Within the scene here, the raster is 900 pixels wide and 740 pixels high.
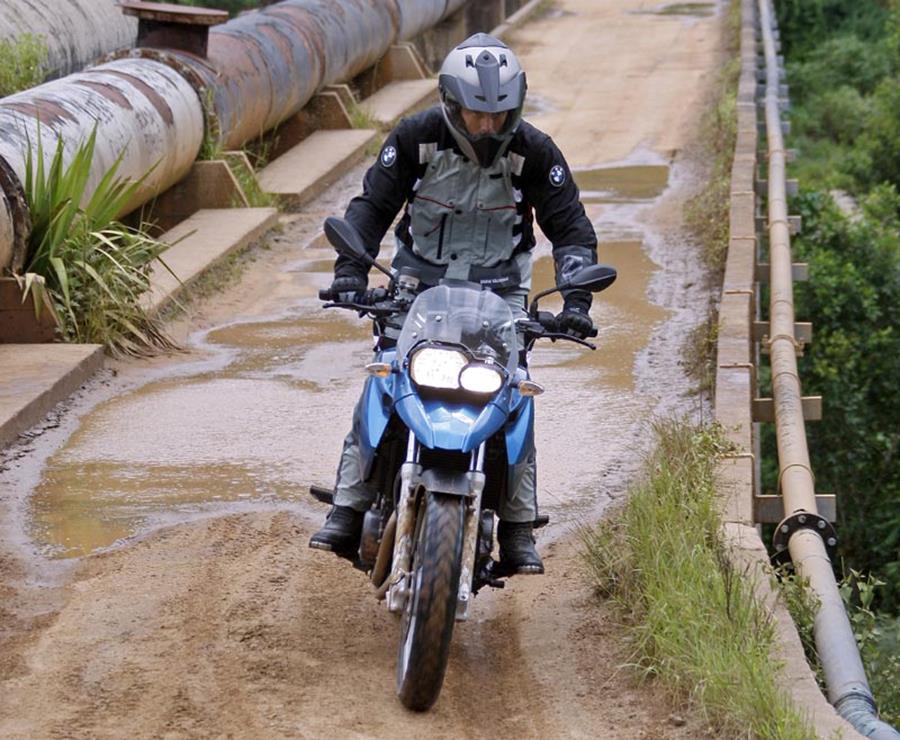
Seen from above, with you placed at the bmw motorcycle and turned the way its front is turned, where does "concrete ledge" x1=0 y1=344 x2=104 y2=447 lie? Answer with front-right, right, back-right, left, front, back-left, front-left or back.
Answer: back-right

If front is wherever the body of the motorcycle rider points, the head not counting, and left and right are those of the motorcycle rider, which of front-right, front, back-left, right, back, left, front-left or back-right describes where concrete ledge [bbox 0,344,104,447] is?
back-right

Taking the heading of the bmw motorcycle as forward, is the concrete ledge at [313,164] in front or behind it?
behind

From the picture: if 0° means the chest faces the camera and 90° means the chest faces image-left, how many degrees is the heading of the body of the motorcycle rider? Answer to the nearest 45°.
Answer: approximately 0°

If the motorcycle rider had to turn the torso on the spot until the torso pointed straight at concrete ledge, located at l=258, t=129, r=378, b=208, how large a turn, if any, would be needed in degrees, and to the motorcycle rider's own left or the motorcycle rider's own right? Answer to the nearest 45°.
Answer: approximately 180°

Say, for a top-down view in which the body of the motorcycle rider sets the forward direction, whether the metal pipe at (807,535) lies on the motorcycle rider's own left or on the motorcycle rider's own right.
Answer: on the motorcycle rider's own left

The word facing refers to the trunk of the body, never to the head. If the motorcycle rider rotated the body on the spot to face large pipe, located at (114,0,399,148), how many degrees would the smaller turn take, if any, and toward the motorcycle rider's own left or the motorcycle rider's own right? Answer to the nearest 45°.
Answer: approximately 180°

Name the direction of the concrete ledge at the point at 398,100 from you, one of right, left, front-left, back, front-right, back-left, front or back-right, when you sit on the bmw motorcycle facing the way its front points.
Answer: back
